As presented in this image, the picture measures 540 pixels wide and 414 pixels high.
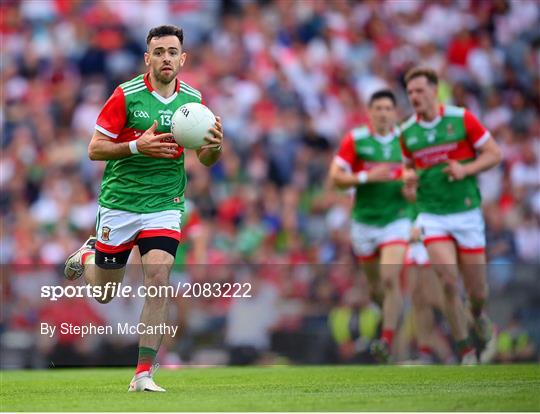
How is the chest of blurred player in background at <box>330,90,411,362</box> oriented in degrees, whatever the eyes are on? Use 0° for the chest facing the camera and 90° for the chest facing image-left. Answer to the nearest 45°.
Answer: approximately 0°
